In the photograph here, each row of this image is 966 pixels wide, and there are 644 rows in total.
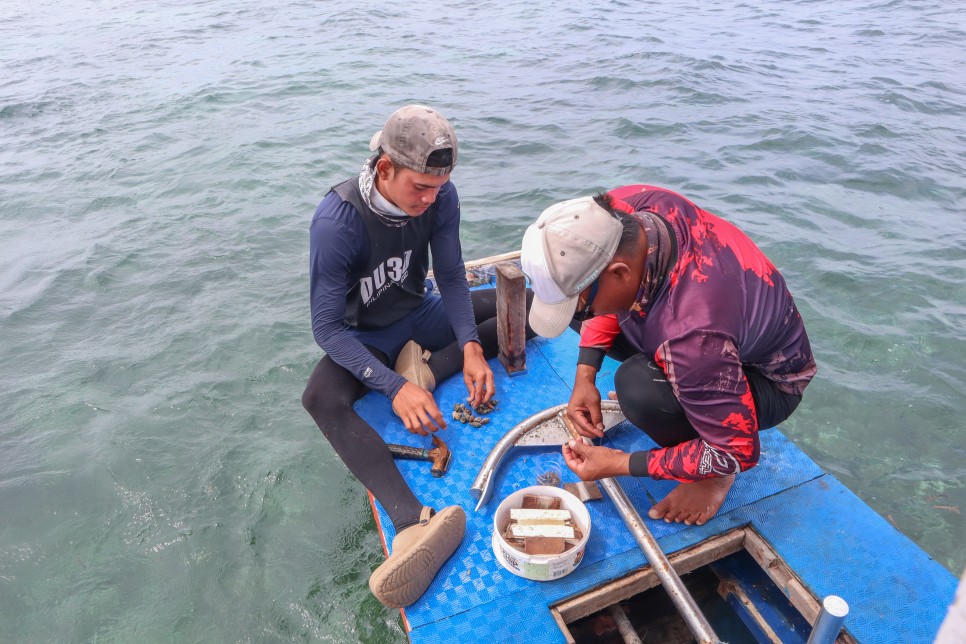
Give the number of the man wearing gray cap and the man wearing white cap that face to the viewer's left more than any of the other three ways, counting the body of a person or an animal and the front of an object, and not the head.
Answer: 1

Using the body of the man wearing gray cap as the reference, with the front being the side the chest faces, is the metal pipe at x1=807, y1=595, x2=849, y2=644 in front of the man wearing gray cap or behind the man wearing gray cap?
in front

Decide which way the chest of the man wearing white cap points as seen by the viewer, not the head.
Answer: to the viewer's left

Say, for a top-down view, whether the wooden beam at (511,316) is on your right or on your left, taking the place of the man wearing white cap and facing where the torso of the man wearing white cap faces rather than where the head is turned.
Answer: on your right

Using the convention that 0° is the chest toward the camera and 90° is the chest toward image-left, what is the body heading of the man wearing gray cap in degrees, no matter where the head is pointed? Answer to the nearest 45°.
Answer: approximately 315°

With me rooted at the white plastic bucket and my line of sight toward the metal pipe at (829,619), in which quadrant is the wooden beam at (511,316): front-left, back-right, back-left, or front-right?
back-left

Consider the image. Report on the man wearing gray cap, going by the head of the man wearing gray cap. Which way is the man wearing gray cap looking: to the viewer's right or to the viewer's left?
to the viewer's right

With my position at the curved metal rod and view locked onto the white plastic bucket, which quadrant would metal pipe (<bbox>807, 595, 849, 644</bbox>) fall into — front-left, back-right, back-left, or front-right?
front-left

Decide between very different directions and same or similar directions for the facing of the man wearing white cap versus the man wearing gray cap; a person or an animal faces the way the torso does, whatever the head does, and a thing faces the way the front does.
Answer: very different directions
